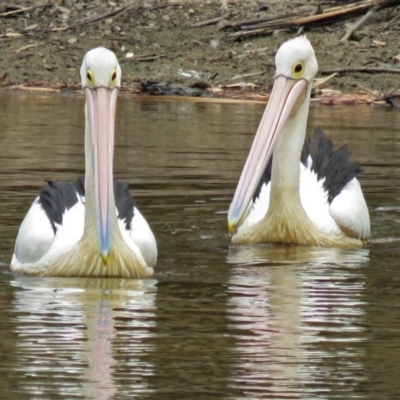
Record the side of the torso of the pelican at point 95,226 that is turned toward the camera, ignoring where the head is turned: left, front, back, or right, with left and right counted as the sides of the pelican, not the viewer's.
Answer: front

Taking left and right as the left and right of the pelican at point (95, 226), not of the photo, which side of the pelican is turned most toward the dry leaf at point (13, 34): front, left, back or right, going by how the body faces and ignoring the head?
back

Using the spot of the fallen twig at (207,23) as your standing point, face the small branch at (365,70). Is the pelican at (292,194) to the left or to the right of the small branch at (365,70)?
right

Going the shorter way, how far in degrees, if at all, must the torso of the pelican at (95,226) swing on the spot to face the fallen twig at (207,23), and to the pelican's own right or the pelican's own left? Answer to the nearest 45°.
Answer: approximately 180°

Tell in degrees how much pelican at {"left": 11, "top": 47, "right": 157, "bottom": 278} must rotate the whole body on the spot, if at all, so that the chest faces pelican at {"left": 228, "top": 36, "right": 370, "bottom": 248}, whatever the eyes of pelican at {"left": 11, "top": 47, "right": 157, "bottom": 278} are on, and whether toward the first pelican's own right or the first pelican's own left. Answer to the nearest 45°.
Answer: approximately 135° to the first pelican's own left
